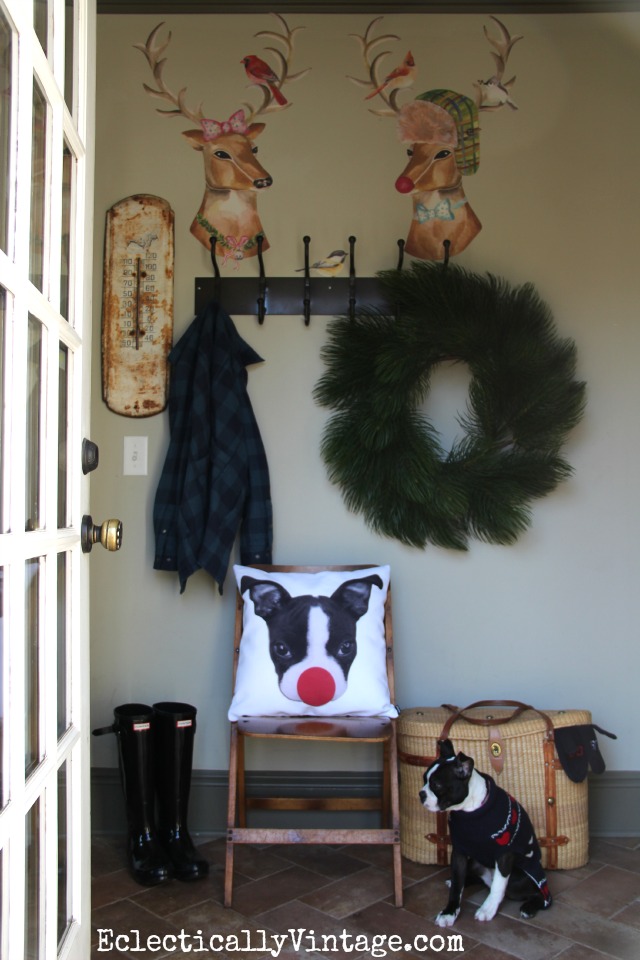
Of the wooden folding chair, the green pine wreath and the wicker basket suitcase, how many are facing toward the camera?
3

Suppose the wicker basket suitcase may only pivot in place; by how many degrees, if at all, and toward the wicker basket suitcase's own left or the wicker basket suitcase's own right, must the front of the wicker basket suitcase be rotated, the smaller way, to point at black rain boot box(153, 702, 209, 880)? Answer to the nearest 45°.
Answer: approximately 90° to the wicker basket suitcase's own right

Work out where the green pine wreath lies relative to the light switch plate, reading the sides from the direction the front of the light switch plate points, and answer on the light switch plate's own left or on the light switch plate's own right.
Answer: on the light switch plate's own left

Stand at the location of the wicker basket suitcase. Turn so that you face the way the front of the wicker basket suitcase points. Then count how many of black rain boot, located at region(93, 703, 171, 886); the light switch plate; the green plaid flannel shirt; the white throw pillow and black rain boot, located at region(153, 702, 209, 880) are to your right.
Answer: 5

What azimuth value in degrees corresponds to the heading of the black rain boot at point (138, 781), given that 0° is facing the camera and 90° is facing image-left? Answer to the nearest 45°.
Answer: approximately 315°

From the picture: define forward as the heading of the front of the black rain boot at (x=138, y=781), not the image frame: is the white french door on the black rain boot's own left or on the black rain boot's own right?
on the black rain boot's own right

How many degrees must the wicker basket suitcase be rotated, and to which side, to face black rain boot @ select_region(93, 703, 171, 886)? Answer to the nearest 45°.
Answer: approximately 90° to its right
